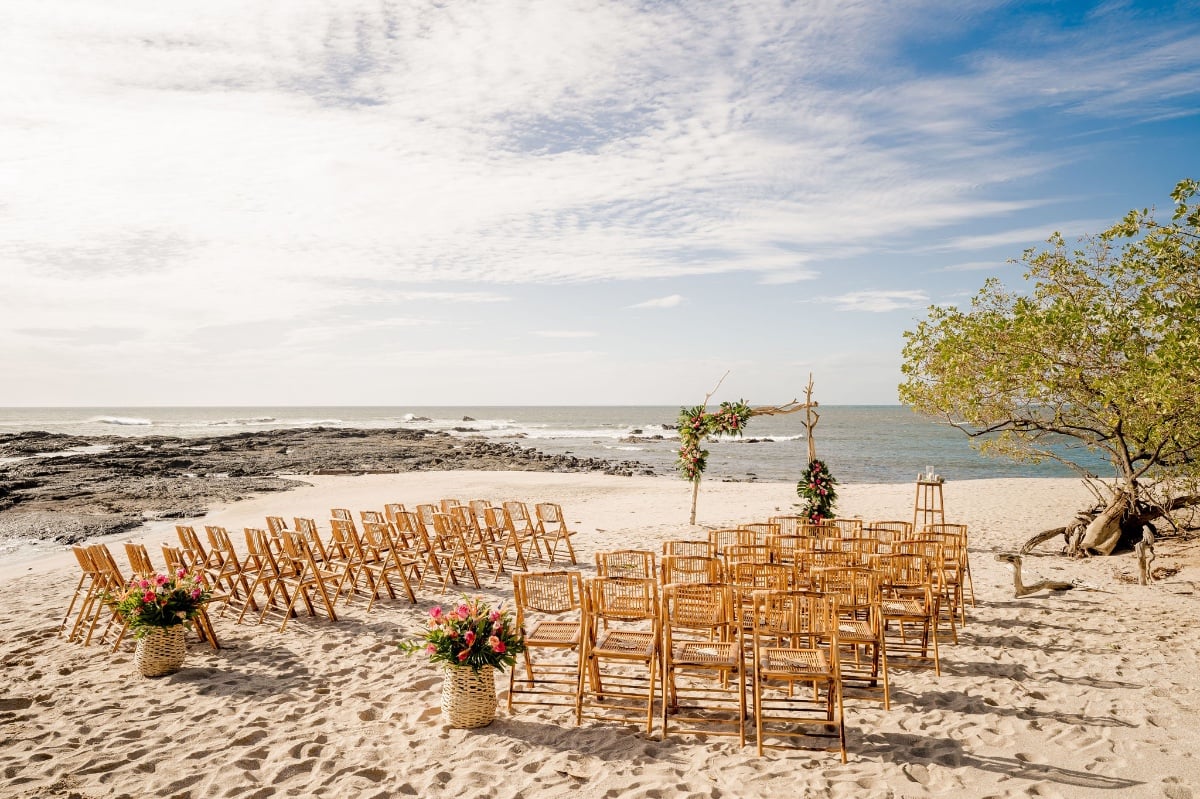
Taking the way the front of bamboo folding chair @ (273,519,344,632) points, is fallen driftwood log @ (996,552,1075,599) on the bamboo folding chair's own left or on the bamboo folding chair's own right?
on the bamboo folding chair's own right

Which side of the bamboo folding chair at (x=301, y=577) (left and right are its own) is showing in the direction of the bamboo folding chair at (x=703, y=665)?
right

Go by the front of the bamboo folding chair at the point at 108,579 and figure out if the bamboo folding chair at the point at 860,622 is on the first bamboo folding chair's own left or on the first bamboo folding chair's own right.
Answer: on the first bamboo folding chair's own right

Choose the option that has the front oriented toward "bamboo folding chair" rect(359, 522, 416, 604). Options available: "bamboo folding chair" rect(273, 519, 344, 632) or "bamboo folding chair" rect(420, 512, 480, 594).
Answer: "bamboo folding chair" rect(273, 519, 344, 632)

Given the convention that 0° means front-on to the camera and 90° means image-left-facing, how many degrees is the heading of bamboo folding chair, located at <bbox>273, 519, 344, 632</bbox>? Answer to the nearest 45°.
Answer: approximately 225°

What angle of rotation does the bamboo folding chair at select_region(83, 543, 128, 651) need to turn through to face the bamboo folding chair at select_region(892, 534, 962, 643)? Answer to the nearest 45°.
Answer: approximately 90° to its right

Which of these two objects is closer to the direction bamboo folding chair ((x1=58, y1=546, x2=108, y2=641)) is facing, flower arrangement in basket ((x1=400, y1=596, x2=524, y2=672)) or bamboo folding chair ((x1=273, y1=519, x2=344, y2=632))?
the bamboo folding chair

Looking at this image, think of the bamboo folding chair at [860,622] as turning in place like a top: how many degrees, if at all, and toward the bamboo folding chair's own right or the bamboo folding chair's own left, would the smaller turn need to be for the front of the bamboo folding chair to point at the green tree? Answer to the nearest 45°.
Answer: approximately 45° to the bamboo folding chair's own right

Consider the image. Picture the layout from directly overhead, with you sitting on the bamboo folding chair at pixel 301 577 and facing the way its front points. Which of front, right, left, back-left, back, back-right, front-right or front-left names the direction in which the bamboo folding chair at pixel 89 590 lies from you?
back-left

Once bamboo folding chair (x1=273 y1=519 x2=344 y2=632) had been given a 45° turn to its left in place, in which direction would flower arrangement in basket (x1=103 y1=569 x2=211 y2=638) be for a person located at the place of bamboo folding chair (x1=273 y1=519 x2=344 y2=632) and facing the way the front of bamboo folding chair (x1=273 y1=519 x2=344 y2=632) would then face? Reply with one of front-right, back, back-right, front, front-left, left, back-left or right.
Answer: back-left

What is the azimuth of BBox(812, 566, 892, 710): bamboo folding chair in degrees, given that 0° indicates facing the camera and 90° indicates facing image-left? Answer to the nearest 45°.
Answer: approximately 180°

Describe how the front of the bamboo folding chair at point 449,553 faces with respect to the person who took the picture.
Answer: facing away from the viewer and to the right of the viewer
